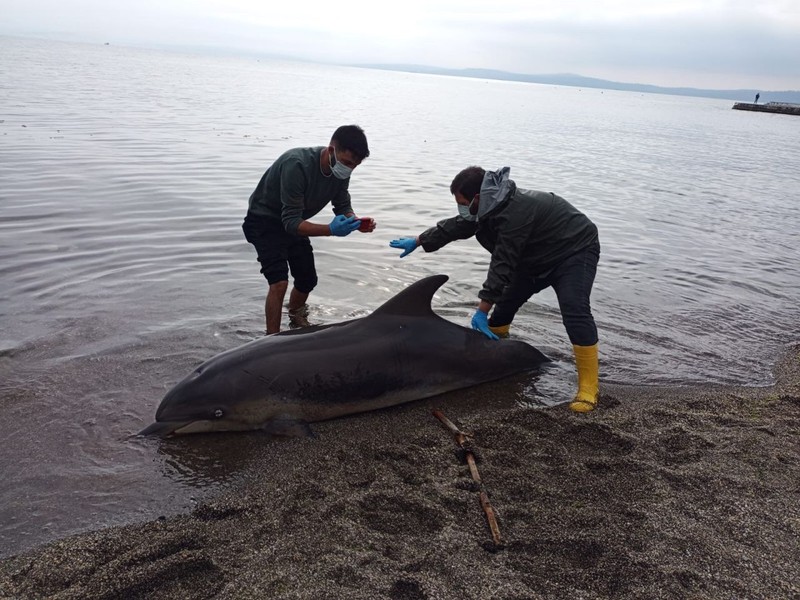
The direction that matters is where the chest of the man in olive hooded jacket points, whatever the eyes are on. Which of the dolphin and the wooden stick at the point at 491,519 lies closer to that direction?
the dolphin

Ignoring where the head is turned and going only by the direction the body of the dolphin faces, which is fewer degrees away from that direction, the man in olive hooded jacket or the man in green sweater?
the man in green sweater

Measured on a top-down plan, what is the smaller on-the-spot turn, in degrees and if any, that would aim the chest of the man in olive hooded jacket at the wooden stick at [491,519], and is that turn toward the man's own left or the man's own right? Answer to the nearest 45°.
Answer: approximately 90° to the man's own left

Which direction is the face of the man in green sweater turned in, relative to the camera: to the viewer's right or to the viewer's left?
to the viewer's right

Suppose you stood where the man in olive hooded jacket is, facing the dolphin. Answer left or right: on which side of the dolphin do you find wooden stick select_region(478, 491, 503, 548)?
left

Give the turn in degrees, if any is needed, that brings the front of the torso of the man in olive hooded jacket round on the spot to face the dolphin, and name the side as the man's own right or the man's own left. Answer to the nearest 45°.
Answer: approximately 45° to the man's own left

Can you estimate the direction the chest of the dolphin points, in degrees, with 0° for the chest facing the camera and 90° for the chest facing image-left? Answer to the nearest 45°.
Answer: approximately 90°

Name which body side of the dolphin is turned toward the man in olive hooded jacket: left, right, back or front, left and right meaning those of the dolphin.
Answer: back

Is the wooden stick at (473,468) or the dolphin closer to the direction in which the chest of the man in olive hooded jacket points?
the dolphin

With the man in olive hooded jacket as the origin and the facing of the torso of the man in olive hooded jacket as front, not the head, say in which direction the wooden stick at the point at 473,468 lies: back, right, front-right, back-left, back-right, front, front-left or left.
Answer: left

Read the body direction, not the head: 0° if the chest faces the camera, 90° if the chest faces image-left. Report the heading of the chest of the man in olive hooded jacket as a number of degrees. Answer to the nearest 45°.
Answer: approximately 90°

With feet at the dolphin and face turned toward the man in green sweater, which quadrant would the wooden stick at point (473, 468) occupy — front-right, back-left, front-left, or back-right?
back-right

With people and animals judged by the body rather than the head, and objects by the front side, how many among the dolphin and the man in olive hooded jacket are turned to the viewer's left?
2

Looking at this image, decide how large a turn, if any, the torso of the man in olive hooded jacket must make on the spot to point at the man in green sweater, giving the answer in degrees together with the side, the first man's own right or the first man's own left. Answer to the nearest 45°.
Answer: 0° — they already face them

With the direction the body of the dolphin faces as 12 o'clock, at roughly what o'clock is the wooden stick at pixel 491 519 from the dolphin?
The wooden stick is roughly at 8 o'clock from the dolphin.

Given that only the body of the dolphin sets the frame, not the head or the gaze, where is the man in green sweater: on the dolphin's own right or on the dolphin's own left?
on the dolphin's own right
